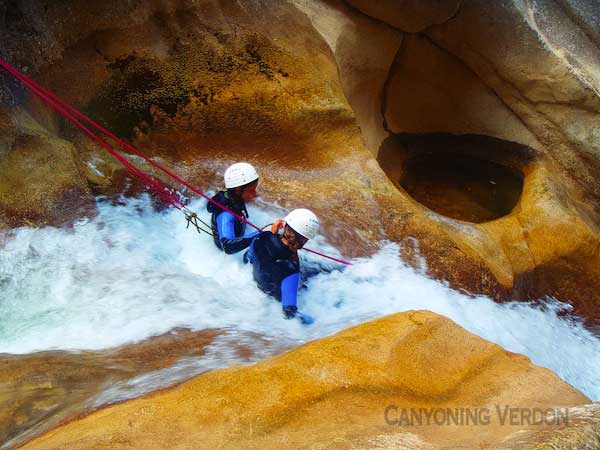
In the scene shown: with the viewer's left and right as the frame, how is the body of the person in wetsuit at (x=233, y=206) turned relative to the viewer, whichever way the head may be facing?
facing to the right of the viewer

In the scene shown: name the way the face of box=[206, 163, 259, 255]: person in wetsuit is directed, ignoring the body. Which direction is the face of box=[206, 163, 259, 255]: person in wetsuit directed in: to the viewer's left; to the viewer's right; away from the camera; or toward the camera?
to the viewer's right

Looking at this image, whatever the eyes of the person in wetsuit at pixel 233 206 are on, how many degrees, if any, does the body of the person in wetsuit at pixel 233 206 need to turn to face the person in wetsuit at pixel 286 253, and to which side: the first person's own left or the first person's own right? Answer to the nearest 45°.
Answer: approximately 45° to the first person's own right
